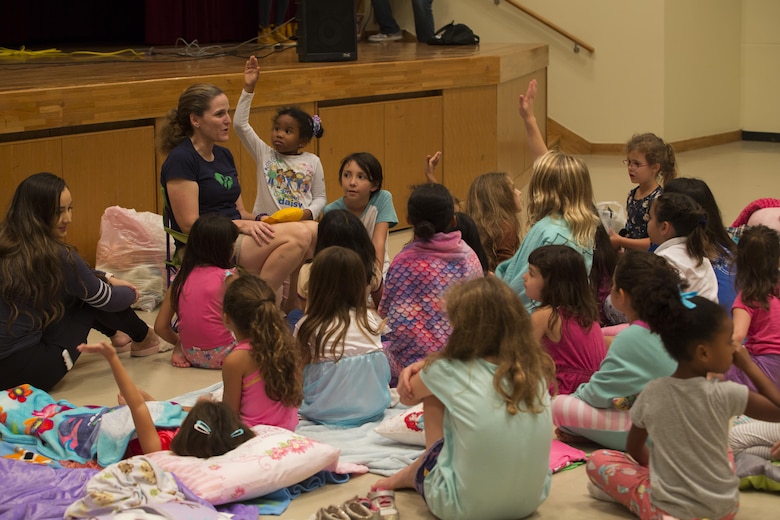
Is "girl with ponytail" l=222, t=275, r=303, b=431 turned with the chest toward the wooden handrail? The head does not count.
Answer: no

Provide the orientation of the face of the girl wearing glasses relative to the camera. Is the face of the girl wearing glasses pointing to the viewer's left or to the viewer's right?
to the viewer's left

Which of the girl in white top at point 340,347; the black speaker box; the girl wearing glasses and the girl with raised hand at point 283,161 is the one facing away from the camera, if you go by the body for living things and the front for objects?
the girl in white top

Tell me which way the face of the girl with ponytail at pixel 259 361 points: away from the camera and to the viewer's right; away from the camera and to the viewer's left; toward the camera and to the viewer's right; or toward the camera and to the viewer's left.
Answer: away from the camera and to the viewer's left

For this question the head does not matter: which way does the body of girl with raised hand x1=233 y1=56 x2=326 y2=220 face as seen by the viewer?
toward the camera

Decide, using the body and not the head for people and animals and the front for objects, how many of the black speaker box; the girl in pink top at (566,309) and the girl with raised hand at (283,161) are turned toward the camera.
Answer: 2

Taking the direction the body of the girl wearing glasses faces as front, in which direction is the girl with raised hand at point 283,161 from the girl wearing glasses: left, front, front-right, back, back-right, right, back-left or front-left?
front-right

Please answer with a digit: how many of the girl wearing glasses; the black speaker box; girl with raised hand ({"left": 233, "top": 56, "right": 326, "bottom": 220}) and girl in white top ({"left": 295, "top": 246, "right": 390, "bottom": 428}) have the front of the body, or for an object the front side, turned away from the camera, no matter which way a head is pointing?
1

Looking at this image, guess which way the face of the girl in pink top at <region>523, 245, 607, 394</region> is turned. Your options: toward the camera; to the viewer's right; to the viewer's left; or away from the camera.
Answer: to the viewer's left

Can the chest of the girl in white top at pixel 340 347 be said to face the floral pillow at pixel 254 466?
no

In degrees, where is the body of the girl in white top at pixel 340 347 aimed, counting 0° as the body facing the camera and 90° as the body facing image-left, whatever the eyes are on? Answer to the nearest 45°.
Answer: approximately 180°

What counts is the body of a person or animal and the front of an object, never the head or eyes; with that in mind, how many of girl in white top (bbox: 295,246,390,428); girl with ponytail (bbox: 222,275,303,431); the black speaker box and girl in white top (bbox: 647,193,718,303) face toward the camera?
1
